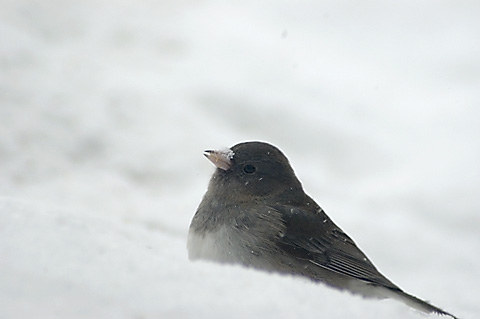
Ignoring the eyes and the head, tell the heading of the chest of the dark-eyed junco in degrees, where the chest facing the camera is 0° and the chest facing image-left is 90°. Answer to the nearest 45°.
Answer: approximately 90°
